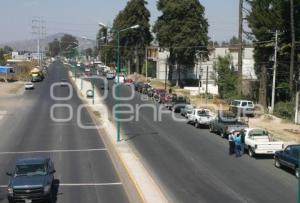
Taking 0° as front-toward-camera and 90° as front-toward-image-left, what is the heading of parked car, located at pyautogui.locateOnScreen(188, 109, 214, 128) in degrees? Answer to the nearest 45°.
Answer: approximately 135°

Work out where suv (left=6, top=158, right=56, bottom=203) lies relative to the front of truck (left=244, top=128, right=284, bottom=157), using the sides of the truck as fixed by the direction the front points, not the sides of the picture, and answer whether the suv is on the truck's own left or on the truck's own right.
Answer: on the truck's own left

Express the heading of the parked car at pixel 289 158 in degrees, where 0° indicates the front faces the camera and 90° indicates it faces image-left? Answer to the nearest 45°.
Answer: approximately 135°

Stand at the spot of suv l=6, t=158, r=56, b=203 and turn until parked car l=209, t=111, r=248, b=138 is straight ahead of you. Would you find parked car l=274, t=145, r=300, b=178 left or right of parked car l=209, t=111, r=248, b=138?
right

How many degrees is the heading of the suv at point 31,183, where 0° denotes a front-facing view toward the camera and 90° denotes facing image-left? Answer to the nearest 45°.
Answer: approximately 0°

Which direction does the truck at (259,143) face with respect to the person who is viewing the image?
facing away from the viewer and to the left of the viewer
